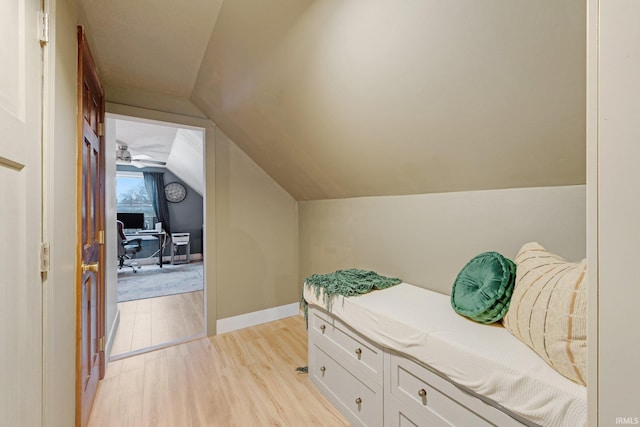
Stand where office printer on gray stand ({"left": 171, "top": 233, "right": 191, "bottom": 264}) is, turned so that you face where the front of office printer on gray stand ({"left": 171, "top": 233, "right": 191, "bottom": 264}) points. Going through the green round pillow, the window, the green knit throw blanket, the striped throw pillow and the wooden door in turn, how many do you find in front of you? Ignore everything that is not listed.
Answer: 4

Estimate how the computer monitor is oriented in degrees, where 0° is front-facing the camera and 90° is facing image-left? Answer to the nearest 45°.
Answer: approximately 0°

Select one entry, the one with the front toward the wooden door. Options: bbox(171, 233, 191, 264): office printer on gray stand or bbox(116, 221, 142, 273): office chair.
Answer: bbox(171, 233, 191, 264): office printer on gray stand

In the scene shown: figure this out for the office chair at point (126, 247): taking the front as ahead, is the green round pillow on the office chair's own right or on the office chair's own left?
on the office chair's own right

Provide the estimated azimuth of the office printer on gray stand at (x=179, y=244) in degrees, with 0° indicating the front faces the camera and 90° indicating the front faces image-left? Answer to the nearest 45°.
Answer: approximately 0°

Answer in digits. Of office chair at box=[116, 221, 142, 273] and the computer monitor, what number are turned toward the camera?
1

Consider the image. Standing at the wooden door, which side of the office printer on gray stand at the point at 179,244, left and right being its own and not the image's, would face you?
front

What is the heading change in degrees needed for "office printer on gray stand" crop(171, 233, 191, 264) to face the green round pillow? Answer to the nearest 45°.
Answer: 0° — it already faces it

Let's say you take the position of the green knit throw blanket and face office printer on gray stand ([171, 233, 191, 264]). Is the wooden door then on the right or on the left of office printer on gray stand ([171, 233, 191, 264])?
left
